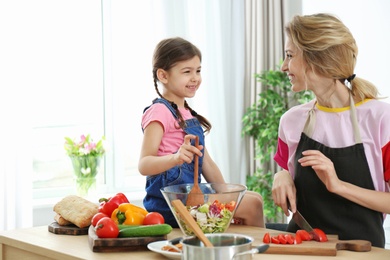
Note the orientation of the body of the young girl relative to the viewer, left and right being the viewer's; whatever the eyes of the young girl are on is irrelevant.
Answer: facing the viewer and to the right of the viewer

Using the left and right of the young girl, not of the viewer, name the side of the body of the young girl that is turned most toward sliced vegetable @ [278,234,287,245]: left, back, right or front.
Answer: front

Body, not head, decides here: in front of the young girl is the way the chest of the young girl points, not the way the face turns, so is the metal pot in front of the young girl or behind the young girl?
in front

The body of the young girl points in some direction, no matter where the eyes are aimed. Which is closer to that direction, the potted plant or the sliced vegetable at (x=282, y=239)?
the sliced vegetable

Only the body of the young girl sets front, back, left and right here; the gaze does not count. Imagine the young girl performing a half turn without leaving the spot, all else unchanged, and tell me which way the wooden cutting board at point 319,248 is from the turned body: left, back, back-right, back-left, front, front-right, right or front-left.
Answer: back

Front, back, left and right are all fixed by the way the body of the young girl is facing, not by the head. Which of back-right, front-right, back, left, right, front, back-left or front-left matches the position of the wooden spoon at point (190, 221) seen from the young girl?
front-right

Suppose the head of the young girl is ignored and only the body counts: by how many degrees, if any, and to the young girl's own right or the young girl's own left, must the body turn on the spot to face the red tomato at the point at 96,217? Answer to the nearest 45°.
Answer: approximately 90° to the young girl's own right

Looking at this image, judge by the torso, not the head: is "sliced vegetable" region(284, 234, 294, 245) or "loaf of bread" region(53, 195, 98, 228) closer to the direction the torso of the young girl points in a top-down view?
the sliced vegetable

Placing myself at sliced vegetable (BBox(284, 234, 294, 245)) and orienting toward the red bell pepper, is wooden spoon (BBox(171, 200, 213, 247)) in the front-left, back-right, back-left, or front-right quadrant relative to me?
front-left

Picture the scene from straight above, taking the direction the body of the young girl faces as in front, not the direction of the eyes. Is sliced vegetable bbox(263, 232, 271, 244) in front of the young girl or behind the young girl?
in front

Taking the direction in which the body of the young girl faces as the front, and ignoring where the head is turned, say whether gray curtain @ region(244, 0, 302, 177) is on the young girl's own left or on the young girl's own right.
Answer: on the young girl's own left
